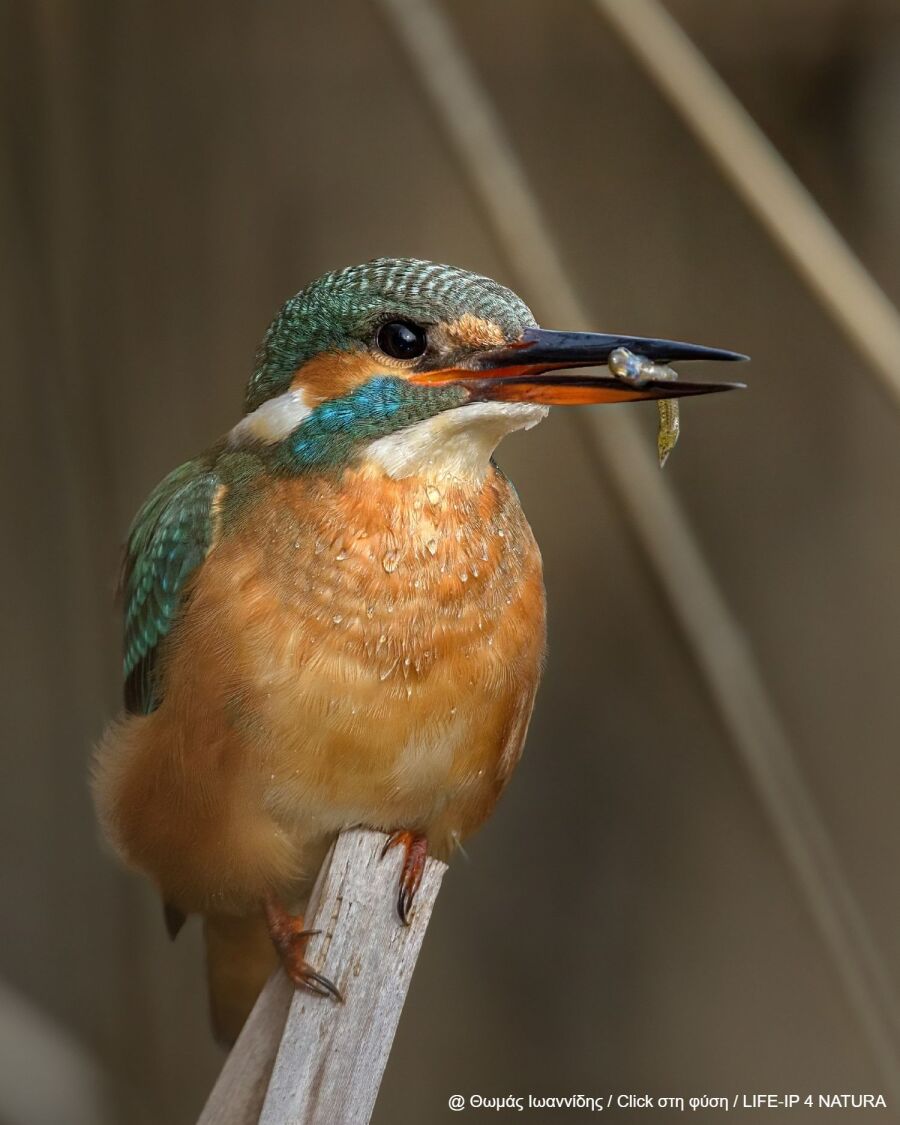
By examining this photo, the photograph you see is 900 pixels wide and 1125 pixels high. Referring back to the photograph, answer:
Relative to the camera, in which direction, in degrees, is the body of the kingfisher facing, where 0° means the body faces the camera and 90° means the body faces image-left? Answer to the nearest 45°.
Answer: approximately 315°
